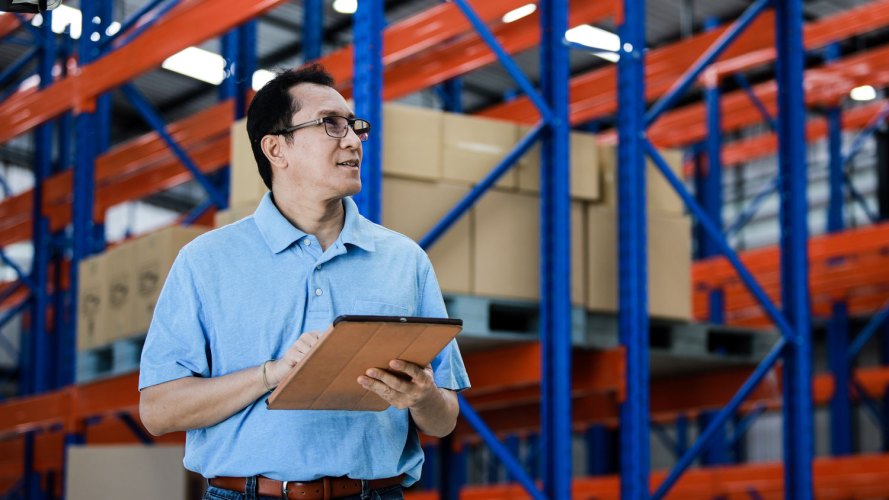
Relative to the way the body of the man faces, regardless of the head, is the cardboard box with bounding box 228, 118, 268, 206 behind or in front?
behind

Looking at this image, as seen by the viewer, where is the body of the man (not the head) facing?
toward the camera

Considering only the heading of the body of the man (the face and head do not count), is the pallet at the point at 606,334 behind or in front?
behind

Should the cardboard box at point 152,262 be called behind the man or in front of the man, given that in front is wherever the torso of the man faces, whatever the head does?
behind

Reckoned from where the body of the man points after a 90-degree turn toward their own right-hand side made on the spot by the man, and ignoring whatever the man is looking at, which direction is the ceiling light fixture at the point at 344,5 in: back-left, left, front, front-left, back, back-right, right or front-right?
right

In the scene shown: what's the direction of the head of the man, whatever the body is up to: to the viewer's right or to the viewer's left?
to the viewer's right

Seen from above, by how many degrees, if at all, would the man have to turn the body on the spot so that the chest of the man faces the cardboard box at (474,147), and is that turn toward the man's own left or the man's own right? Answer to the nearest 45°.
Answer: approximately 180°

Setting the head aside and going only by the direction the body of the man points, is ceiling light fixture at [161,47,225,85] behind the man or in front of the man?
behind

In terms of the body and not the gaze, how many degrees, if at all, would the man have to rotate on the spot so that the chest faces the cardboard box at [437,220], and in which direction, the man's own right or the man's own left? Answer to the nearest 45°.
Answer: approximately 180°

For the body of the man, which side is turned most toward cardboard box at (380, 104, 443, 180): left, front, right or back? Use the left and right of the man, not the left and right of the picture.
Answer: back

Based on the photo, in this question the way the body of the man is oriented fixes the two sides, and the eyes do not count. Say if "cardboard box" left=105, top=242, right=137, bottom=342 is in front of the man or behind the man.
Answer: behind

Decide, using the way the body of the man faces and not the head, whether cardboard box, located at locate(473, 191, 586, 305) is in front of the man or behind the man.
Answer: behind

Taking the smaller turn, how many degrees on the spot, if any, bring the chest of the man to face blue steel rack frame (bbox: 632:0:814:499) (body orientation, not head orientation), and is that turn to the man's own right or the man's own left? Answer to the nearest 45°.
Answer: approximately 135° to the man's own left
